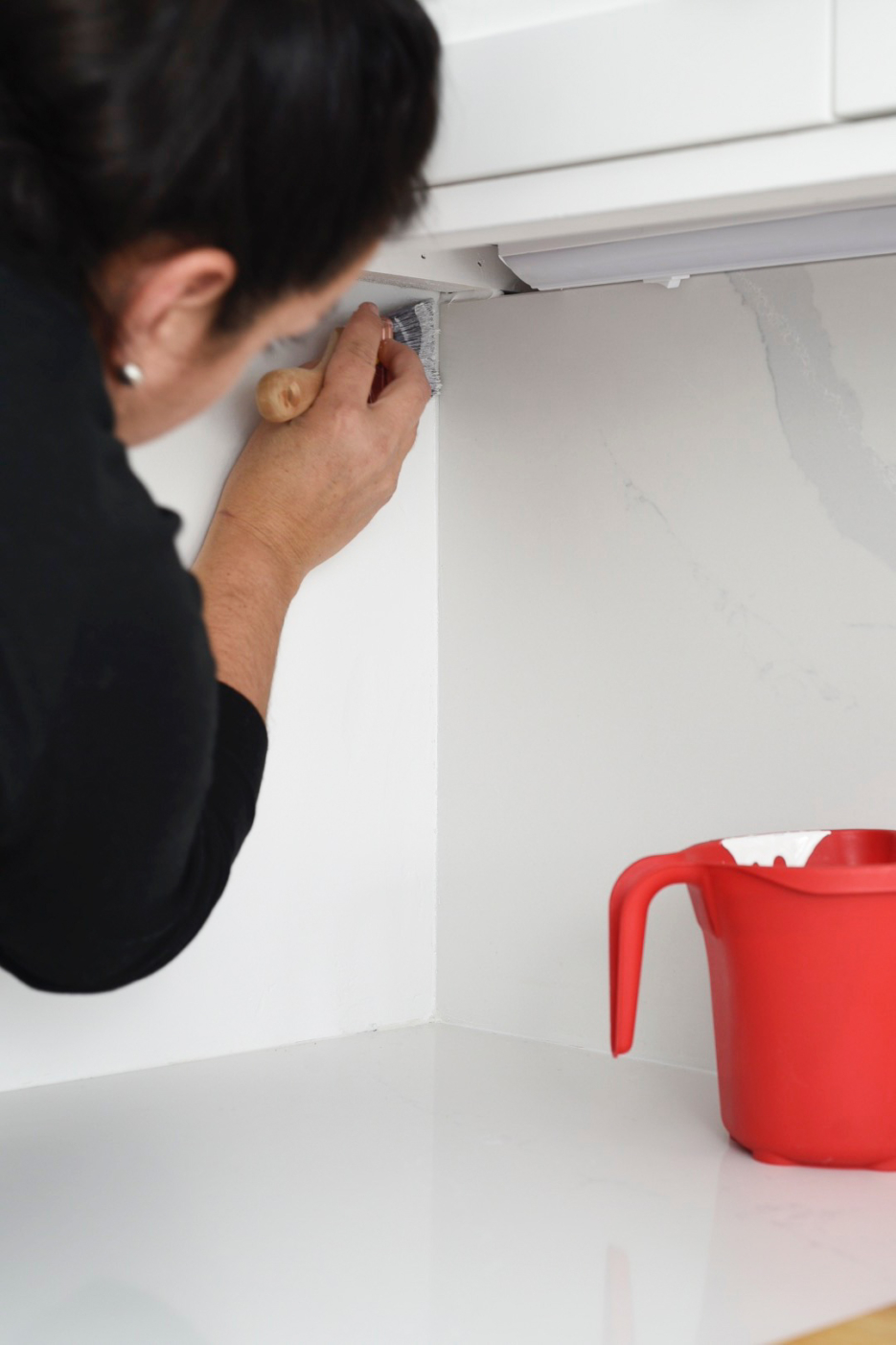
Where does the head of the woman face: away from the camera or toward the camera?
away from the camera

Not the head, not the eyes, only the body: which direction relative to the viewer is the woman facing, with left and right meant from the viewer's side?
facing away from the viewer and to the right of the viewer

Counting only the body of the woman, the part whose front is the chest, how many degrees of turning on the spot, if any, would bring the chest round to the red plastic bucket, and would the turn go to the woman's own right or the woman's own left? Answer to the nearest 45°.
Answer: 0° — they already face it

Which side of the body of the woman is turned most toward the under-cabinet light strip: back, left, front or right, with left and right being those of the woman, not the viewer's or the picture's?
front
